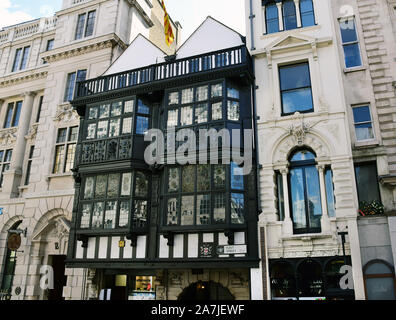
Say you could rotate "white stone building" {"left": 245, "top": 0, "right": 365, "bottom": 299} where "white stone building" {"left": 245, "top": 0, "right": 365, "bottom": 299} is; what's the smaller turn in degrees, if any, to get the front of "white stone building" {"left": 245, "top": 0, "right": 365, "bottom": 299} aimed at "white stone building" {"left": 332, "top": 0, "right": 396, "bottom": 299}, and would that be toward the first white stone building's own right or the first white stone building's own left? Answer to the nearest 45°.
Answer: approximately 90° to the first white stone building's own left

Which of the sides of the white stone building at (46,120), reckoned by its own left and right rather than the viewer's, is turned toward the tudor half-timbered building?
left

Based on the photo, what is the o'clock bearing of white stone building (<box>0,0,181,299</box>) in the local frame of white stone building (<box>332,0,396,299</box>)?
white stone building (<box>0,0,181,299</box>) is roughly at 3 o'clock from white stone building (<box>332,0,396,299</box>).

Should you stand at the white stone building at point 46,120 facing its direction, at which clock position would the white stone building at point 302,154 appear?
the white stone building at point 302,154 is roughly at 9 o'clock from the white stone building at point 46,120.

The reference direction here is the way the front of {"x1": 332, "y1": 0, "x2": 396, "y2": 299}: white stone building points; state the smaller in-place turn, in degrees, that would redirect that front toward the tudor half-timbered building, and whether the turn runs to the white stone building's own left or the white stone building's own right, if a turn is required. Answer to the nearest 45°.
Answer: approximately 90° to the white stone building's own right

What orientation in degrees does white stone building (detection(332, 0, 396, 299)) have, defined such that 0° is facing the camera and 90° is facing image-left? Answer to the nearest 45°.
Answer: approximately 0°

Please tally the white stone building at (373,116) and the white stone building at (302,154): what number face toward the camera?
2
